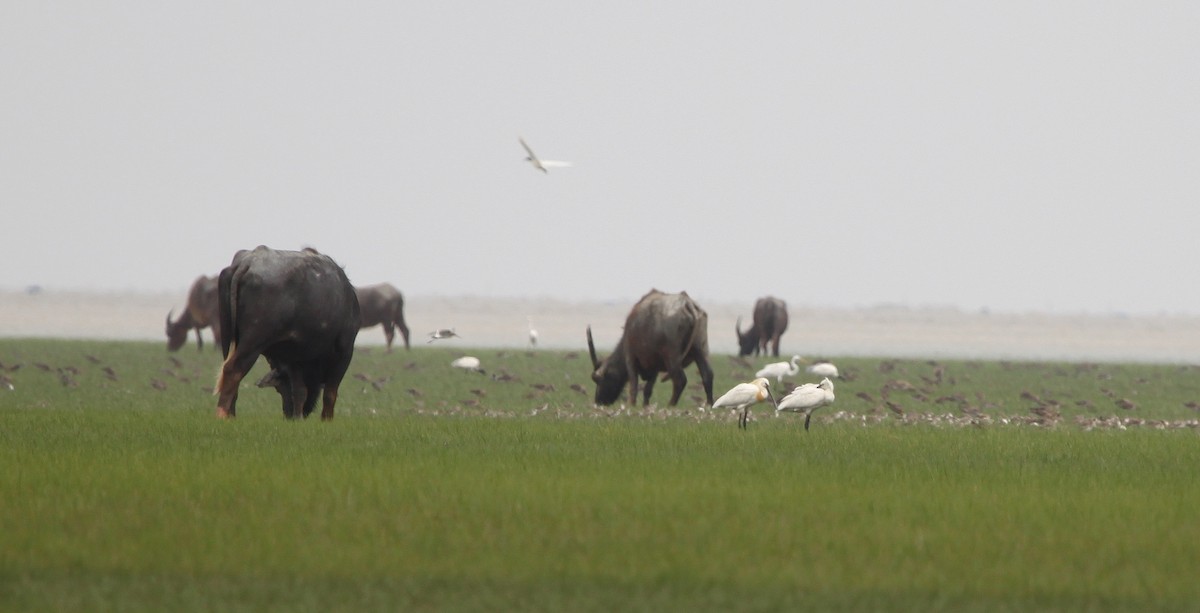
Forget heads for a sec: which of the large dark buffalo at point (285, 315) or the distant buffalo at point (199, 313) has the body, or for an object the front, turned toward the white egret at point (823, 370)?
the large dark buffalo

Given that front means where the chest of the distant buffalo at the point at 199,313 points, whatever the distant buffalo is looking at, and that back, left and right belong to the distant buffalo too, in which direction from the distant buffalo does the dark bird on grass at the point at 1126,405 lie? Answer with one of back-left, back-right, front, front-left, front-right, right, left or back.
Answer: back-left

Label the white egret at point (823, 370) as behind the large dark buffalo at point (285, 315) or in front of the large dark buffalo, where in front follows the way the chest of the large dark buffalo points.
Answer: in front

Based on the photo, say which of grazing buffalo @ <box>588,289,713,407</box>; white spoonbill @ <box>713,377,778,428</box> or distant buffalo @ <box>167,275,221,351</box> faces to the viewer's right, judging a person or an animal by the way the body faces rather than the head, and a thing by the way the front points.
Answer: the white spoonbill

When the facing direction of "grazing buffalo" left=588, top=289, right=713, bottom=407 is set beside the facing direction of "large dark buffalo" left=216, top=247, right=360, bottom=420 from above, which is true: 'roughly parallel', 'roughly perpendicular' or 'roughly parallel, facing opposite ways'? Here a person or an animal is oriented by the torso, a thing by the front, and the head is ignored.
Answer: roughly perpendicular

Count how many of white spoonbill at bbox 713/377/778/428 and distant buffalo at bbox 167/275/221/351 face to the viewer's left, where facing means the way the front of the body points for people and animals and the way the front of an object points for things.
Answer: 1

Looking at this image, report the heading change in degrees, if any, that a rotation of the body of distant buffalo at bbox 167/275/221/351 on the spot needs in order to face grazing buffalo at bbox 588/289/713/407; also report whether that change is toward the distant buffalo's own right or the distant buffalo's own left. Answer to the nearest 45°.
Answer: approximately 90° to the distant buffalo's own left

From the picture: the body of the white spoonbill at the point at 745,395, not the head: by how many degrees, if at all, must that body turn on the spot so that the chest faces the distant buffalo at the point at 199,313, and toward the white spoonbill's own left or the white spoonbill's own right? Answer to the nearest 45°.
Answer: approximately 135° to the white spoonbill's own left

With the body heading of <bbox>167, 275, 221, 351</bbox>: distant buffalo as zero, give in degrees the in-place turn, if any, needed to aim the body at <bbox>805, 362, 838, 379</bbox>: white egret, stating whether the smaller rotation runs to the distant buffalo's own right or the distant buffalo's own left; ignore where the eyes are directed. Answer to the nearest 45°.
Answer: approximately 135° to the distant buffalo's own left

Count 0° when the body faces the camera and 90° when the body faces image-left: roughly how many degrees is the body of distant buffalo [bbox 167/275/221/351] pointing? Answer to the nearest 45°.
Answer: approximately 90°

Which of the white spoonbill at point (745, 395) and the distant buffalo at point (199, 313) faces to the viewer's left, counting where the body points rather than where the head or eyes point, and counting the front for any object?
the distant buffalo

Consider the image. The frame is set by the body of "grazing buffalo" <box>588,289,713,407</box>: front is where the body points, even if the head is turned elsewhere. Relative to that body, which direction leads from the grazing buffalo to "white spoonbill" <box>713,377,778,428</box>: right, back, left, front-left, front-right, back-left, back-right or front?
back-left

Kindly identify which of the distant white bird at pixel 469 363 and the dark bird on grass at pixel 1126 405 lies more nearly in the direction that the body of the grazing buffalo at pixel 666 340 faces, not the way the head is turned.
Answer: the distant white bird

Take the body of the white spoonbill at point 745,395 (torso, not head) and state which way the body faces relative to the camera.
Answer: to the viewer's right

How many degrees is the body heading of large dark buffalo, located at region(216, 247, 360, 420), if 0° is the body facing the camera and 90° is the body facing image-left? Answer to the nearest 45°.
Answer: approximately 225°

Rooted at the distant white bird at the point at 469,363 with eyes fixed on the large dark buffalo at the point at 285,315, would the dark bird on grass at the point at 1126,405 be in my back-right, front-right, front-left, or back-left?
front-left

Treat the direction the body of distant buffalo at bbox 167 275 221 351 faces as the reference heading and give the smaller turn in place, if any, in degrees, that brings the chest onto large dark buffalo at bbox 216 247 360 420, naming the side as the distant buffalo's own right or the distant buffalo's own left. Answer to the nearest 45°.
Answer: approximately 90° to the distant buffalo's own left
